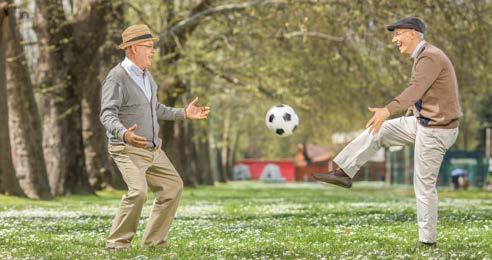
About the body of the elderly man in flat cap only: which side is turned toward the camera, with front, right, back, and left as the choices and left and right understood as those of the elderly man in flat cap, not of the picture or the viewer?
left

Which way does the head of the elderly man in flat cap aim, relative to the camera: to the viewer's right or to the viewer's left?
to the viewer's left

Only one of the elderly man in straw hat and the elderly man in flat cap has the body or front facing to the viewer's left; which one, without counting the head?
the elderly man in flat cap

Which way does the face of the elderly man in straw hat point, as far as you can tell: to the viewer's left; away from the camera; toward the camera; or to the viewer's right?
to the viewer's right

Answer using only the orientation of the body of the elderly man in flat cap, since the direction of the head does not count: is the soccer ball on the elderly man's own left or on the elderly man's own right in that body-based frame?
on the elderly man's own right

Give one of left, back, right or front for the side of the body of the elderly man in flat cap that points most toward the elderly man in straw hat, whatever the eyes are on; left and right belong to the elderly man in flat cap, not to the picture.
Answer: front

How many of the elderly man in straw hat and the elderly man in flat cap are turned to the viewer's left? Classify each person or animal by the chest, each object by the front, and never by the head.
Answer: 1

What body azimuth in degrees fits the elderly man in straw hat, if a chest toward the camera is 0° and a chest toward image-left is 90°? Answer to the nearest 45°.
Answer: approximately 315°

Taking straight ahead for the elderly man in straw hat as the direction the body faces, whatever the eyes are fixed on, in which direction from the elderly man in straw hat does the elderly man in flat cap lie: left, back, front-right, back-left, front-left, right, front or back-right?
front-left
